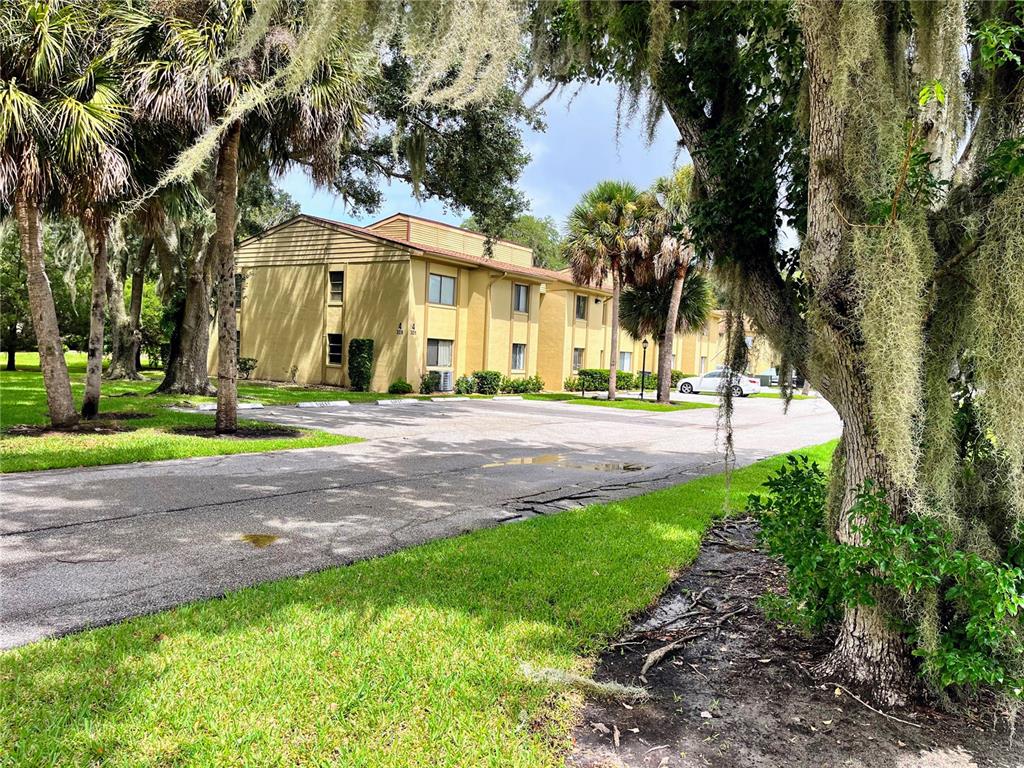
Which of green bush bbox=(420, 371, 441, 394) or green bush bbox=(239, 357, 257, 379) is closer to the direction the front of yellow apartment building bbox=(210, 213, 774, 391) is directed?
the green bush bbox=(420, 371, 441, 394)

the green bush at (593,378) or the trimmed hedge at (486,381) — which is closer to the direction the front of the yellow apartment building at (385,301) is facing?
the trimmed hedge

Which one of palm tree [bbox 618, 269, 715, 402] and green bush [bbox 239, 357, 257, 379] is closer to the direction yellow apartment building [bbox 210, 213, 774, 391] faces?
the palm tree

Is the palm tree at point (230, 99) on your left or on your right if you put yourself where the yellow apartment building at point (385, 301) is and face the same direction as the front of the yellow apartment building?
on your right

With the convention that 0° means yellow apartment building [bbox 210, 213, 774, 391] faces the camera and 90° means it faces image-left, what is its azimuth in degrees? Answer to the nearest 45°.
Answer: approximately 315°

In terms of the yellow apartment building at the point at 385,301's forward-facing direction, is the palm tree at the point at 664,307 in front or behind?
in front

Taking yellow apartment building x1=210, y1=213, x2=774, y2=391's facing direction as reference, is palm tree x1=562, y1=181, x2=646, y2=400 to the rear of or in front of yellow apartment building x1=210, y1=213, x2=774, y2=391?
in front

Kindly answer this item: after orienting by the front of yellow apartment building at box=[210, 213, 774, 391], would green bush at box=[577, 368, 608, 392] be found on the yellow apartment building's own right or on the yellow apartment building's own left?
on the yellow apartment building's own left

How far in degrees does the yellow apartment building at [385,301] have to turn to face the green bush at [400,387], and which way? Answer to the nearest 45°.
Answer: approximately 45° to its right

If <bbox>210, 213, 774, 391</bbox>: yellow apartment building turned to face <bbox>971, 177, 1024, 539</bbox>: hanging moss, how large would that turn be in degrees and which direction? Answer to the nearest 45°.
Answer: approximately 45° to its right

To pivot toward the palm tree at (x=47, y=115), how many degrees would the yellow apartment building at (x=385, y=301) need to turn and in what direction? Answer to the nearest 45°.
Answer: approximately 45° to its right

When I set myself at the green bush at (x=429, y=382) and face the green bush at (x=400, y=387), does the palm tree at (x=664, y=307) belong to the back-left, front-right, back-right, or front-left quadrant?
back-left
